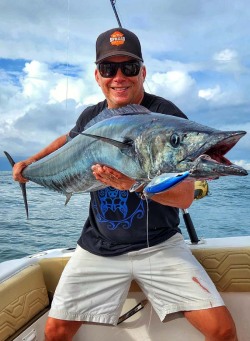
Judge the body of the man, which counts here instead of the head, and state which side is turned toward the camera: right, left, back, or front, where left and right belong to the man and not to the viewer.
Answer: front

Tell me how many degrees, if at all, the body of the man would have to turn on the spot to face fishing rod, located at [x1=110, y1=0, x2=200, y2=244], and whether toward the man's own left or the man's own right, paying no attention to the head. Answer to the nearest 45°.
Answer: approximately 135° to the man's own left
